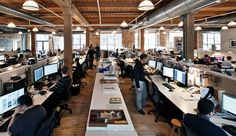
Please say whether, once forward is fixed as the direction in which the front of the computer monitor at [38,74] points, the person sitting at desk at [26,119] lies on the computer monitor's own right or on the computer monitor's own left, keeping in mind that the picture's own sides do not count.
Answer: on the computer monitor's own right

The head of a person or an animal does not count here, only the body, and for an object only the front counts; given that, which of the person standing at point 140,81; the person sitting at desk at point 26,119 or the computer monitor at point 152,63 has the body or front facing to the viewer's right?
the person standing

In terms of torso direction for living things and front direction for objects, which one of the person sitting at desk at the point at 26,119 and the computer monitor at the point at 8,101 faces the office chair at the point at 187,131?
the computer monitor

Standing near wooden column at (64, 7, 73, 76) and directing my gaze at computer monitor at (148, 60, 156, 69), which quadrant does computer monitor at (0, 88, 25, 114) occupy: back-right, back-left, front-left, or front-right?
back-right

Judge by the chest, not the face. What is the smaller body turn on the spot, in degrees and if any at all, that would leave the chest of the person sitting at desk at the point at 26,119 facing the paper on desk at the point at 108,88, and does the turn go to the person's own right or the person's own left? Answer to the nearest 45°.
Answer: approximately 90° to the person's own right

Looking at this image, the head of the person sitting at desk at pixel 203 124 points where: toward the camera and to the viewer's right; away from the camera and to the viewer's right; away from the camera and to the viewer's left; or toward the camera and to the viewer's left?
away from the camera and to the viewer's right

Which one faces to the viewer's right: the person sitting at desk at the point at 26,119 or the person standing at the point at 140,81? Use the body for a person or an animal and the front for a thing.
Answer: the person standing

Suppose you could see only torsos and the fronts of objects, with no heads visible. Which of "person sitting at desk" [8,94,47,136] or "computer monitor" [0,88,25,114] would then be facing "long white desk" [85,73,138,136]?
the computer monitor

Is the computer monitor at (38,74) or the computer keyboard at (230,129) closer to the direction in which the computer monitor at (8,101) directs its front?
the computer keyboard

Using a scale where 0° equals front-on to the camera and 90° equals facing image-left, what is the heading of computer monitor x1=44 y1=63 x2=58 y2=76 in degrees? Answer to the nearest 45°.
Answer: approximately 315°

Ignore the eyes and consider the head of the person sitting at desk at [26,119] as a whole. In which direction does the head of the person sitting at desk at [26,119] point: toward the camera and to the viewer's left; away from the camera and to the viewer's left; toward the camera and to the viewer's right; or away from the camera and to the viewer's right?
away from the camera and to the viewer's left
